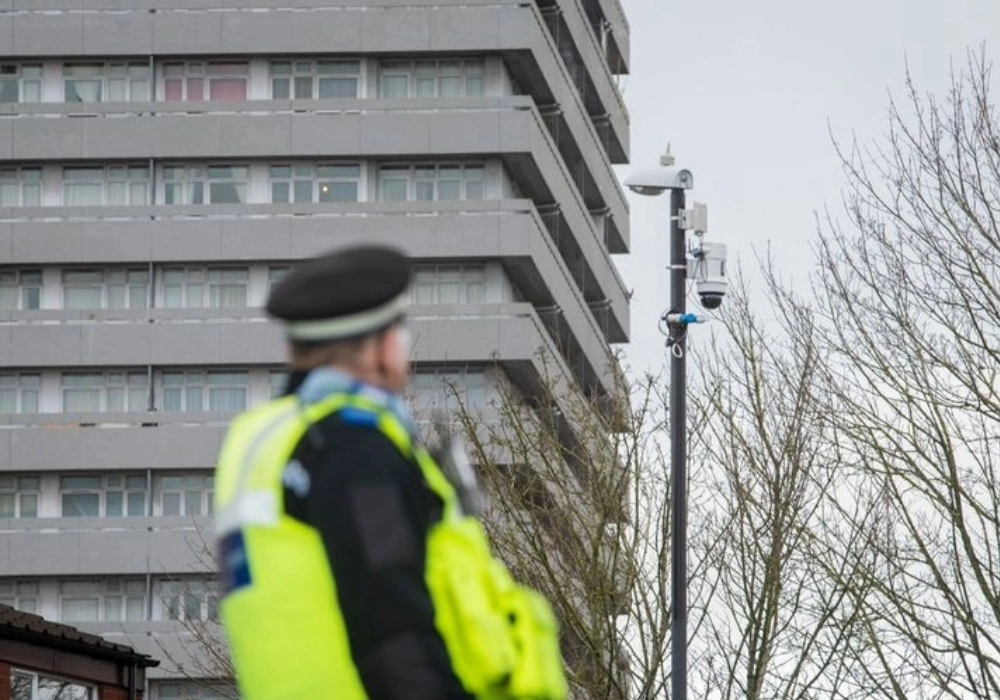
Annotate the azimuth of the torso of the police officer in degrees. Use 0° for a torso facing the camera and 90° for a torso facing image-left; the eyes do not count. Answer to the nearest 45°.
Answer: approximately 225°

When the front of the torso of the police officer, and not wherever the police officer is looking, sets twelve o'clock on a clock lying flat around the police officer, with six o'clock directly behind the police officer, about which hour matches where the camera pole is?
The camera pole is roughly at 11 o'clock from the police officer.

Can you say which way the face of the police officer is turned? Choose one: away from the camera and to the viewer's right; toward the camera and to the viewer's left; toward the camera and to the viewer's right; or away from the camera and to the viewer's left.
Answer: away from the camera and to the viewer's right

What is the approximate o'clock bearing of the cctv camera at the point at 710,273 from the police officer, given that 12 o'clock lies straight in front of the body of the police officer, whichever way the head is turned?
The cctv camera is roughly at 11 o'clock from the police officer.

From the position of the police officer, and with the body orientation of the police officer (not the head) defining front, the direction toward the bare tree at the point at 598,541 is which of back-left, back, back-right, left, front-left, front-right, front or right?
front-left
